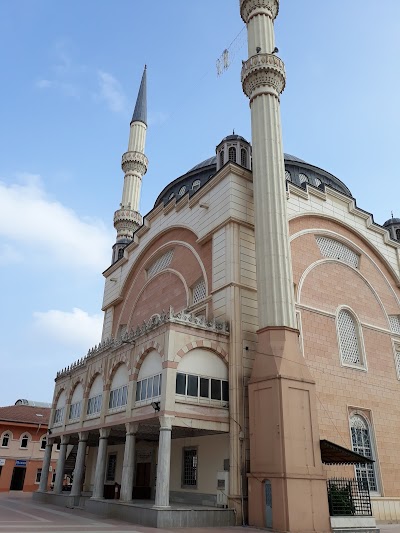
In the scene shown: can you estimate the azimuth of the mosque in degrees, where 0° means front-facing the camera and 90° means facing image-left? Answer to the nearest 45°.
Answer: approximately 45°
